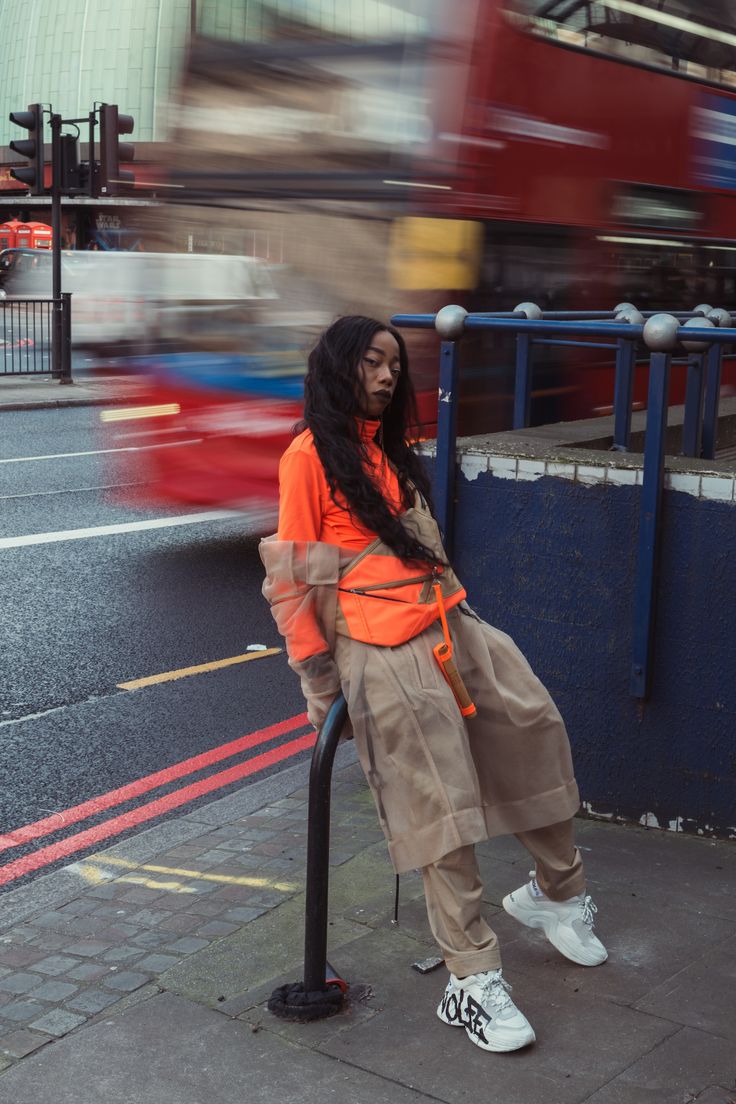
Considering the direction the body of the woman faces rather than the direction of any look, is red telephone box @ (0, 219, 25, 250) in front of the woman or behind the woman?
behind

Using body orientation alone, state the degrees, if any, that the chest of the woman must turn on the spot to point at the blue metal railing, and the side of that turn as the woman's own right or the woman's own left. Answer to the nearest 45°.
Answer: approximately 90° to the woman's own left

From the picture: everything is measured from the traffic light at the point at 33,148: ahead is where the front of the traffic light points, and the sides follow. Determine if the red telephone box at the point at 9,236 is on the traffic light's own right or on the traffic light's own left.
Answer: on the traffic light's own right
